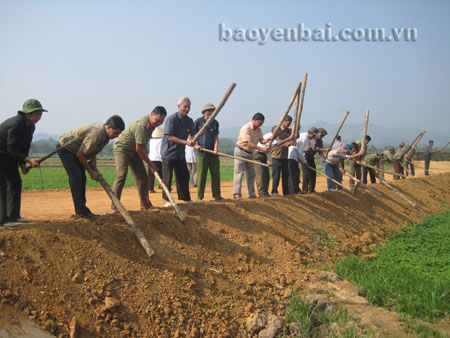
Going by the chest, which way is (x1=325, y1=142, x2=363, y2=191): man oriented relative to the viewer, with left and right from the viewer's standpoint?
facing to the right of the viewer

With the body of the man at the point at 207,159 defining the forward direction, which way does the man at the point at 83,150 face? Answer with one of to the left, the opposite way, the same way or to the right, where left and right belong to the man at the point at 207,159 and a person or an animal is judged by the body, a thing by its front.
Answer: to the left

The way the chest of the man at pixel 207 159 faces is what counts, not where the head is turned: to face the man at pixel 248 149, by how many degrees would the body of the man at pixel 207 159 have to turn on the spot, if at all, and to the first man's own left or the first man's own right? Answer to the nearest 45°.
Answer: approximately 135° to the first man's own left

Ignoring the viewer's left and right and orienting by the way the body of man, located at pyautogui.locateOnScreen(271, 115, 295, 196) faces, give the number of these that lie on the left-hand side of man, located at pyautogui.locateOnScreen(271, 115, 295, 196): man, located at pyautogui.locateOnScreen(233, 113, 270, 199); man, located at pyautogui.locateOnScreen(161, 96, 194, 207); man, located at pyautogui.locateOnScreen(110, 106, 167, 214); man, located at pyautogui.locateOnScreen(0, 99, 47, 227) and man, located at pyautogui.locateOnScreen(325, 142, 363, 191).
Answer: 1

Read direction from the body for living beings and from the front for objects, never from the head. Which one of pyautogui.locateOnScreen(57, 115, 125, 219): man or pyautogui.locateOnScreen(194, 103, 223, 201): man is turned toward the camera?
pyautogui.locateOnScreen(194, 103, 223, 201): man

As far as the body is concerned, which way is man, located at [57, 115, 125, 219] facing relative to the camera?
to the viewer's right

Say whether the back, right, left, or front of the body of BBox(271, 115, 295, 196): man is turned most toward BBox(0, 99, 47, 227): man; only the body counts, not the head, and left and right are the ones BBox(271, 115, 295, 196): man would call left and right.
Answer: right

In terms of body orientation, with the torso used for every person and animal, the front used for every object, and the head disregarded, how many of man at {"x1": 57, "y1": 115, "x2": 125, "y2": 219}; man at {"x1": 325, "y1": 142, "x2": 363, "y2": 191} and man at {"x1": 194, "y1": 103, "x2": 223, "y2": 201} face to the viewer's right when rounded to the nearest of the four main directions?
2

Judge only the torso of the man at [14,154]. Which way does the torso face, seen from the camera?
to the viewer's right

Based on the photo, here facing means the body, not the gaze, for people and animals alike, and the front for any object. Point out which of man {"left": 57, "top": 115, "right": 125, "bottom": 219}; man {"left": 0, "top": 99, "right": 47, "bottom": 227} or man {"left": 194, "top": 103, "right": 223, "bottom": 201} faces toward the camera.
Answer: man {"left": 194, "top": 103, "right": 223, "bottom": 201}

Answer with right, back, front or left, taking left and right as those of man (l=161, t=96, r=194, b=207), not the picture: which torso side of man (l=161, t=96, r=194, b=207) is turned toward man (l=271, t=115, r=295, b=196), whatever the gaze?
left

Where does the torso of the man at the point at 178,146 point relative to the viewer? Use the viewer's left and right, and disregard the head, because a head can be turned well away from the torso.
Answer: facing the viewer and to the right of the viewer

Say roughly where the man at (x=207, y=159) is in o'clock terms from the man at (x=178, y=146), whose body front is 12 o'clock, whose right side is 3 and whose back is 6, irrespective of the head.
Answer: the man at (x=207, y=159) is roughly at 9 o'clock from the man at (x=178, y=146).
